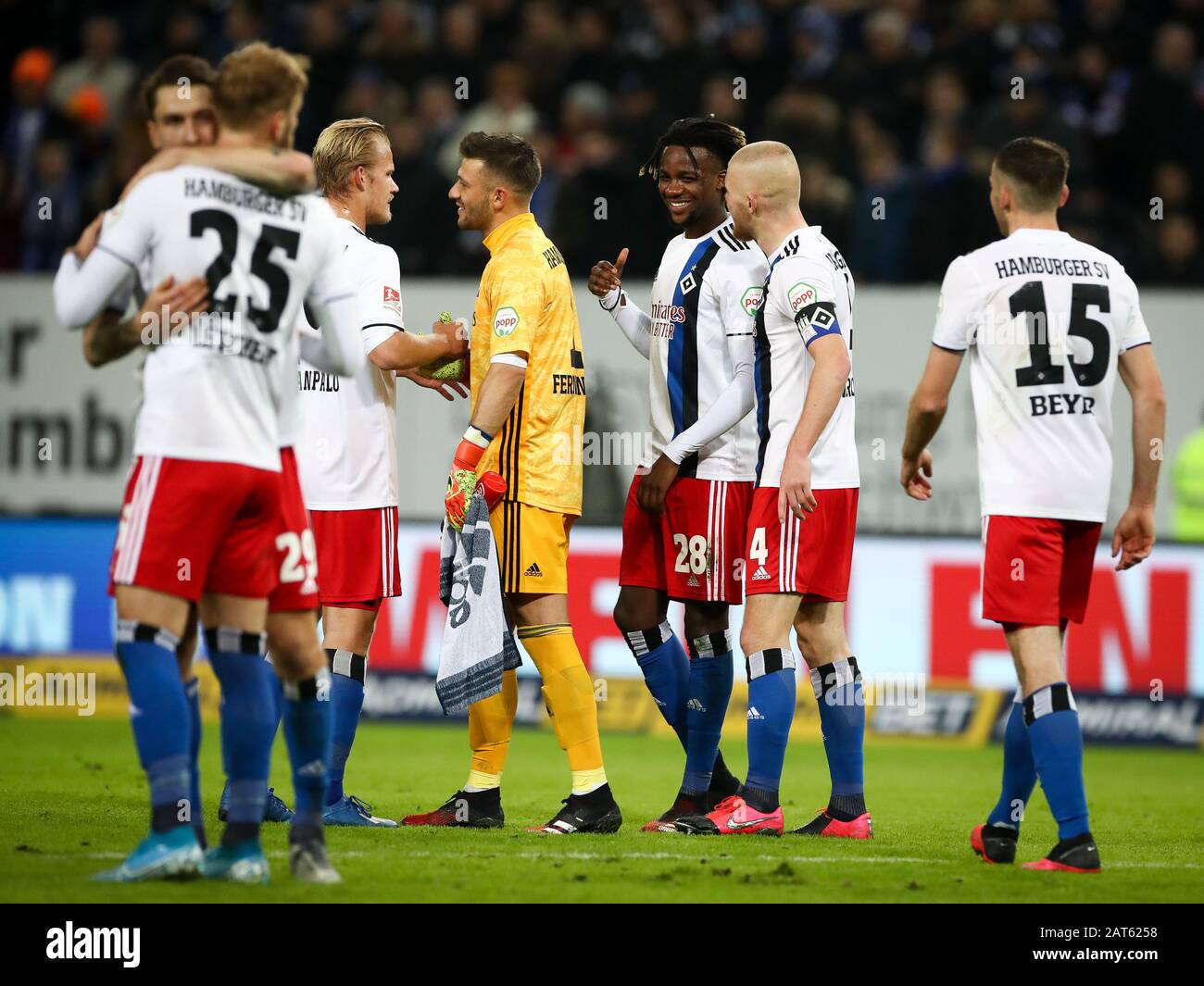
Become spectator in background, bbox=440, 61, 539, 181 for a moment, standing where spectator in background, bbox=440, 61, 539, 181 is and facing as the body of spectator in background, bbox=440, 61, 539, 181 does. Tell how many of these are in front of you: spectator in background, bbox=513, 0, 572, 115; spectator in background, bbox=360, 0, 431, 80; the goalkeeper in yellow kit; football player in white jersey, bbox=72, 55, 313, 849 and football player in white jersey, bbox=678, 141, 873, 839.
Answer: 3

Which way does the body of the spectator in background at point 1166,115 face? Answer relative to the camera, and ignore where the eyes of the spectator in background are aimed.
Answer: toward the camera

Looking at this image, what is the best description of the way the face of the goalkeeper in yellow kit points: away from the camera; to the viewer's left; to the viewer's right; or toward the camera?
to the viewer's left

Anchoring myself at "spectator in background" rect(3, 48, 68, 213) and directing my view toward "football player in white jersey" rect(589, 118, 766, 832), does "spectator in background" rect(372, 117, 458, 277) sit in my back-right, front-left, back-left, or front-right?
front-left

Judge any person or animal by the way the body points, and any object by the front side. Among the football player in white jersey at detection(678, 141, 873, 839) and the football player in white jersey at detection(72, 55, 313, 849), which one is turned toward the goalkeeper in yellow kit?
the football player in white jersey at detection(678, 141, 873, 839)

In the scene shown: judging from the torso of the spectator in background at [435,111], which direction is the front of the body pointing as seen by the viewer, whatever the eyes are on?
toward the camera

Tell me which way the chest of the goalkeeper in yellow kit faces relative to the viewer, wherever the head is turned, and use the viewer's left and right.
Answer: facing to the left of the viewer

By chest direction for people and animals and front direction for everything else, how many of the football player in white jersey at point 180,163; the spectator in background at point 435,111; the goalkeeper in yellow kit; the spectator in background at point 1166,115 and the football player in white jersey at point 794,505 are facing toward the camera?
3

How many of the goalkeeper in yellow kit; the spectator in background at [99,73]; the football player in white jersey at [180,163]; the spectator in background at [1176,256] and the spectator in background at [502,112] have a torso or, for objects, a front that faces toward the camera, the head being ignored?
4

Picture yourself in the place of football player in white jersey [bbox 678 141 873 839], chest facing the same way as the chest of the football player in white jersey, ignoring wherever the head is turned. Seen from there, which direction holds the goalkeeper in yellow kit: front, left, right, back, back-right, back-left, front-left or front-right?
front

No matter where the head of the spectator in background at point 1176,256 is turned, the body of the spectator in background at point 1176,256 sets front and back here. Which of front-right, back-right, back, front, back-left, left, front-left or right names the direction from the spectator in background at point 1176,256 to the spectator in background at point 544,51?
right

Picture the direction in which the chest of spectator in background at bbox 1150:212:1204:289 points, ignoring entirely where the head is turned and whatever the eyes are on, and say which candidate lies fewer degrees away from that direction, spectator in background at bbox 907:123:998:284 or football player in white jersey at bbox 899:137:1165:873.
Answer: the football player in white jersey

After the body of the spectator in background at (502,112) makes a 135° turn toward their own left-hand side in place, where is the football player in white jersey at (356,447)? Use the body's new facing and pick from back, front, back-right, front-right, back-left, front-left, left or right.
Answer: back-right

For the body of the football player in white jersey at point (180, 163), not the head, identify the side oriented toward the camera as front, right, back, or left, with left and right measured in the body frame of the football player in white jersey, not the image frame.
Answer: front

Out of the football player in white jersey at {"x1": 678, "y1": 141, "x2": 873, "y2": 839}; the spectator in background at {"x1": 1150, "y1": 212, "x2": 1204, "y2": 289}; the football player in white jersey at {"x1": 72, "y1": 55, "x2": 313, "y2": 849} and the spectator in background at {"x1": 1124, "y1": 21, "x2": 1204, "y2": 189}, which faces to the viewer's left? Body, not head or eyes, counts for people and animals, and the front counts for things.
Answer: the football player in white jersey at {"x1": 678, "y1": 141, "x2": 873, "y2": 839}
